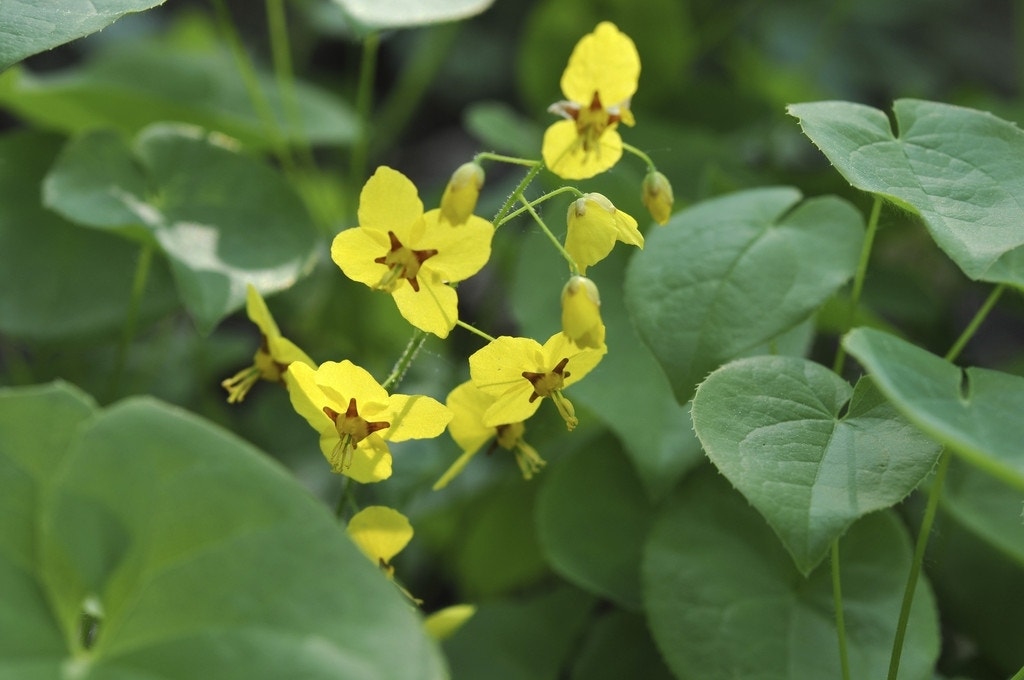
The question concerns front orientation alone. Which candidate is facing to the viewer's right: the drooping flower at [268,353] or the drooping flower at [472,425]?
the drooping flower at [472,425]

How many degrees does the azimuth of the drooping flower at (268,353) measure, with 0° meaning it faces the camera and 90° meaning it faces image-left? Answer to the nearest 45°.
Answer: approximately 90°

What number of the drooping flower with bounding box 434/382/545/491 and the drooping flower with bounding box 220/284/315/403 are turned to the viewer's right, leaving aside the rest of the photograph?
1

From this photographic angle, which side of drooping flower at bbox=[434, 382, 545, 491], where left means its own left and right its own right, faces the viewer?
right

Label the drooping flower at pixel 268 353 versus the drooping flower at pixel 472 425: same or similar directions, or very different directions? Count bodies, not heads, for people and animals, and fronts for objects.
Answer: very different directions
